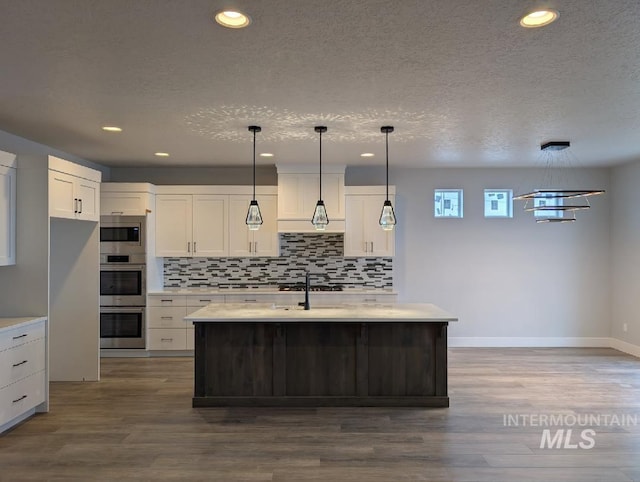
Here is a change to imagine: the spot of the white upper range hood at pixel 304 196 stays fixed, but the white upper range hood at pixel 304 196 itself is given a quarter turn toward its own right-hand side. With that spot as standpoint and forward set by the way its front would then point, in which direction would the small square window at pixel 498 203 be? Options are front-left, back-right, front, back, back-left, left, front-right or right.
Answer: back

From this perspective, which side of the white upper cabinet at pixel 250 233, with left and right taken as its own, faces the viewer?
front

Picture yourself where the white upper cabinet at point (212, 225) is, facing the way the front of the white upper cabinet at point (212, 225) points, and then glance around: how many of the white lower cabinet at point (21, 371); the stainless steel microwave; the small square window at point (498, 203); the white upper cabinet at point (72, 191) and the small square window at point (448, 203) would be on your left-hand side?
2

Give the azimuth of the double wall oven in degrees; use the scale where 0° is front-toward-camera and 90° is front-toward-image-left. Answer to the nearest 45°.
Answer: approximately 0°

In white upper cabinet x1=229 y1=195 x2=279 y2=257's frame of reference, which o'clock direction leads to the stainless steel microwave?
The stainless steel microwave is roughly at 3 o'clock from the white upper cabinet.

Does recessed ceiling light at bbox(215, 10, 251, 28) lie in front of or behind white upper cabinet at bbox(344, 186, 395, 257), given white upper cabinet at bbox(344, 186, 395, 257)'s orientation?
in front

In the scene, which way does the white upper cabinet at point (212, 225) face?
toward the camera

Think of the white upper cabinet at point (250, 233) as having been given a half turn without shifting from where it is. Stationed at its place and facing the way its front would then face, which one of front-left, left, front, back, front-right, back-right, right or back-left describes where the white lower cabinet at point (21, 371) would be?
back-left

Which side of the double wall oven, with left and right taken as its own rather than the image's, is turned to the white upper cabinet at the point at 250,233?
left

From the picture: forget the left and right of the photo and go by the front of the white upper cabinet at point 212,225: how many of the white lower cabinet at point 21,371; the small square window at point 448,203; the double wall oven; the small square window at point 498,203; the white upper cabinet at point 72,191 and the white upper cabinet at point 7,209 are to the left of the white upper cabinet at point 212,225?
2

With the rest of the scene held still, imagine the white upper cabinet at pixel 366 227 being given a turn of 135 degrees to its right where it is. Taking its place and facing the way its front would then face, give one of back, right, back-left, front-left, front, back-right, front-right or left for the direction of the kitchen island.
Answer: back-left

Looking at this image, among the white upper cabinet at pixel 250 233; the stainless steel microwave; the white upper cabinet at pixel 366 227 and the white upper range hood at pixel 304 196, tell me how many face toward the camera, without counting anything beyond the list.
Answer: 4

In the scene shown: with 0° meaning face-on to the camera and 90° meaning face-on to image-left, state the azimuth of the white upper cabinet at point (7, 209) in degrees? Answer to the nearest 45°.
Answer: approximately 315°

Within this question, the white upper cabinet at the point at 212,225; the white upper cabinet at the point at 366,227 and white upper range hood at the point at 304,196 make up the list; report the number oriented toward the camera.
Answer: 3

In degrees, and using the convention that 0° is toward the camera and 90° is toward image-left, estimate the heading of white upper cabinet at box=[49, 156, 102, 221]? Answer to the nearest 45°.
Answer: approximately 315°

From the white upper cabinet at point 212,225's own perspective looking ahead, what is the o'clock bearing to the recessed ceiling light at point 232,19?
The recessed ceiling light is roughly at 12 o'clock from the white upper cabinet.

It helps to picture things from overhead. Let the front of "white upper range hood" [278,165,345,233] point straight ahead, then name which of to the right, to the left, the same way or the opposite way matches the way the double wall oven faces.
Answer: the same way

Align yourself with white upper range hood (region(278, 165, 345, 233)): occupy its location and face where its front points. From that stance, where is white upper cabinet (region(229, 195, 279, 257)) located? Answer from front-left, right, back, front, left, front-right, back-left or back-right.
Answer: right

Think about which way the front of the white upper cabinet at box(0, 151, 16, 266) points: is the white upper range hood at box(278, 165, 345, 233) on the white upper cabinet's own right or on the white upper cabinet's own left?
on the white upper cabinet's own left

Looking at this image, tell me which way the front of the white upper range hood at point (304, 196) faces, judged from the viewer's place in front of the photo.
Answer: facing the viewer

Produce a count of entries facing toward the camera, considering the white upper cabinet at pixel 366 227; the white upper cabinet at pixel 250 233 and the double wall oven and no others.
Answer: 3
